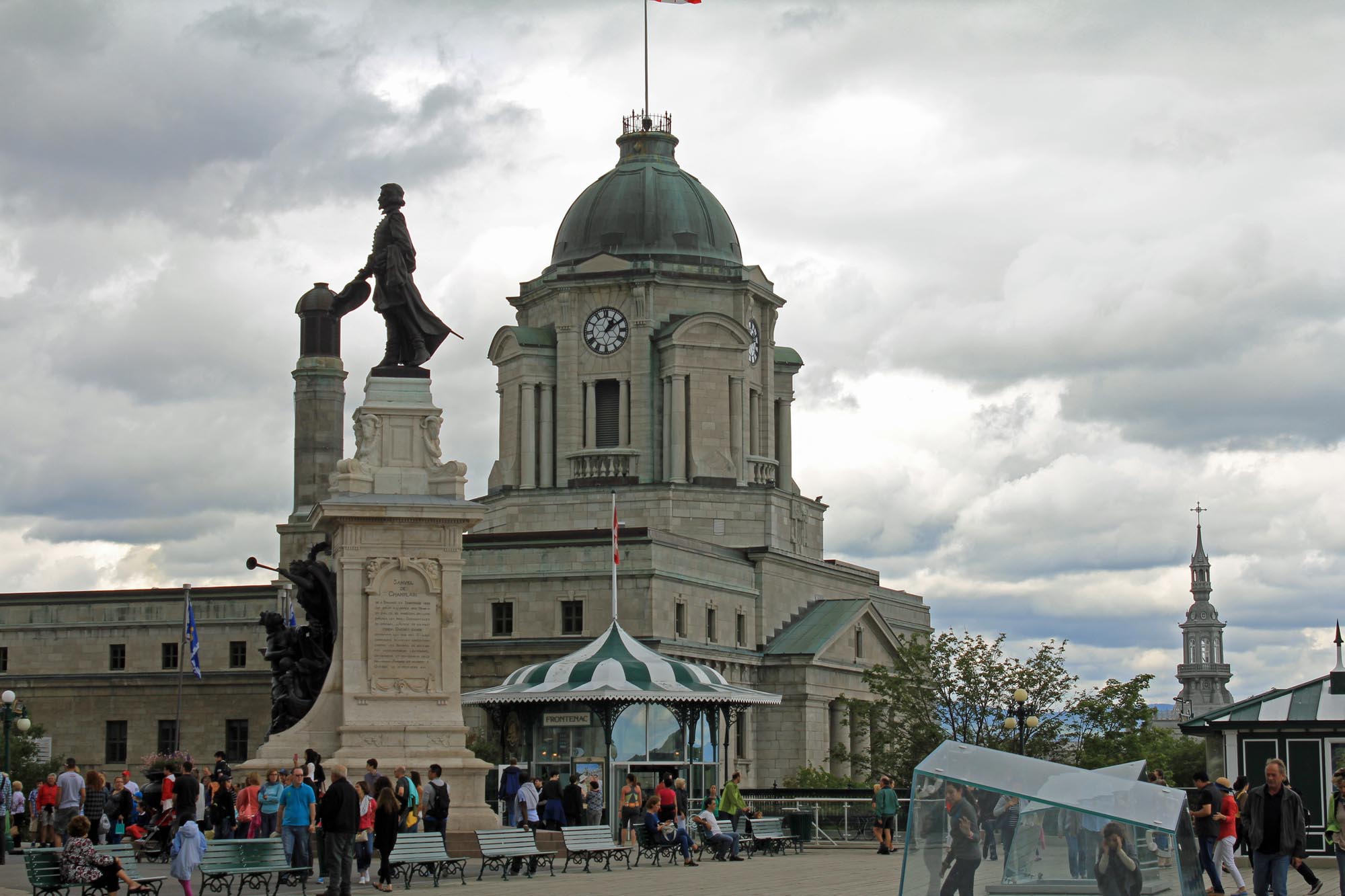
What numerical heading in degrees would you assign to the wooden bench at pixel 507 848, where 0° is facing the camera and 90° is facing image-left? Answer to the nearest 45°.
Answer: approximately 315°

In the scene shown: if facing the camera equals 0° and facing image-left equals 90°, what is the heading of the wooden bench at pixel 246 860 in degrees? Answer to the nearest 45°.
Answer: approximately 315°

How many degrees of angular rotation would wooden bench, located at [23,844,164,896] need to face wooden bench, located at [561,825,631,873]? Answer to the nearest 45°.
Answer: approximately 90° to its left

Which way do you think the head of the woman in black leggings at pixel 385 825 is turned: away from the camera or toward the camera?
away from the camera

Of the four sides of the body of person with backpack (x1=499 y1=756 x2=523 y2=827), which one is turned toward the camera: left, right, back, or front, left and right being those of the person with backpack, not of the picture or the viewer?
back

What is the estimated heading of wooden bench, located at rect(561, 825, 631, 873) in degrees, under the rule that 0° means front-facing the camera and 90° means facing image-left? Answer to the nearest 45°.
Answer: approximately 315°
